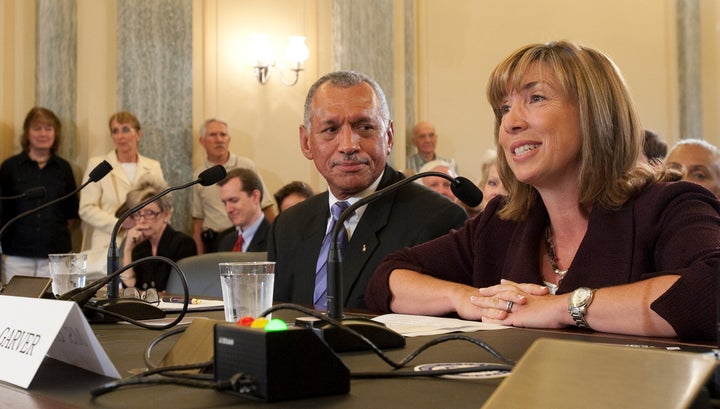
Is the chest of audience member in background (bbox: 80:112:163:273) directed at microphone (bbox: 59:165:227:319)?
yes

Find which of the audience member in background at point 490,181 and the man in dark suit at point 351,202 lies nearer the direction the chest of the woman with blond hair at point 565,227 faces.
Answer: the man in dark suit

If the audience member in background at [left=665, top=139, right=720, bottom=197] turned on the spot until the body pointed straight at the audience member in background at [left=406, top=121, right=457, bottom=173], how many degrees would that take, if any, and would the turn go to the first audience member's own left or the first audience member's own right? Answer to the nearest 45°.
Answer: approximately 90° to the first audience member's own right

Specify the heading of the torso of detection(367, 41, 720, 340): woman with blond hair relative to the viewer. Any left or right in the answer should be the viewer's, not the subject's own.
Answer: facing the viewer and to the left of the viewer

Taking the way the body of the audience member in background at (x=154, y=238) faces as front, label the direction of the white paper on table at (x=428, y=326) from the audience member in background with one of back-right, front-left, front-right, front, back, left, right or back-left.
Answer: front-left

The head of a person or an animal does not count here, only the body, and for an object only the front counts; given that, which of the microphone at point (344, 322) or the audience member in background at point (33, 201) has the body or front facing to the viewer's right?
the microphone

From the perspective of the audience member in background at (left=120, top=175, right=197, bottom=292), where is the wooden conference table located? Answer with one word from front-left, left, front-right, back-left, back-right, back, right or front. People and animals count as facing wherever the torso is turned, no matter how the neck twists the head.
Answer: front-left

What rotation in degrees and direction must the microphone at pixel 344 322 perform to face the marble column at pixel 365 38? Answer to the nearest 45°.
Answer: approximately 90° to its left

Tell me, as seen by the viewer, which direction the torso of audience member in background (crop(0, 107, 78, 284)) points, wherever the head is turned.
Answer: toward the camera

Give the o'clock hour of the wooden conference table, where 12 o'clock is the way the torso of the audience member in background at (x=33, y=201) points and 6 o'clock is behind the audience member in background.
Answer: The wooden conference table is roughly at 12 o'clock from the audience member in background.

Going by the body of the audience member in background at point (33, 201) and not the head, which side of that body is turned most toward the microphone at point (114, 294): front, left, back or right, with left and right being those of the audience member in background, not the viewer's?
front

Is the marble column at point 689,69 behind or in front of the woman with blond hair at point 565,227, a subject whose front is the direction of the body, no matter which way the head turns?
behind

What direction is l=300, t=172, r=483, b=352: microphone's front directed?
to the viewer's right

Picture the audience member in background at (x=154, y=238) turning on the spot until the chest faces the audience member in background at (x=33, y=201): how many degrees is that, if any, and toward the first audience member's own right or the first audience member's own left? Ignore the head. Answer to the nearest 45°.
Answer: approximately 90° to the first audience member's own right
